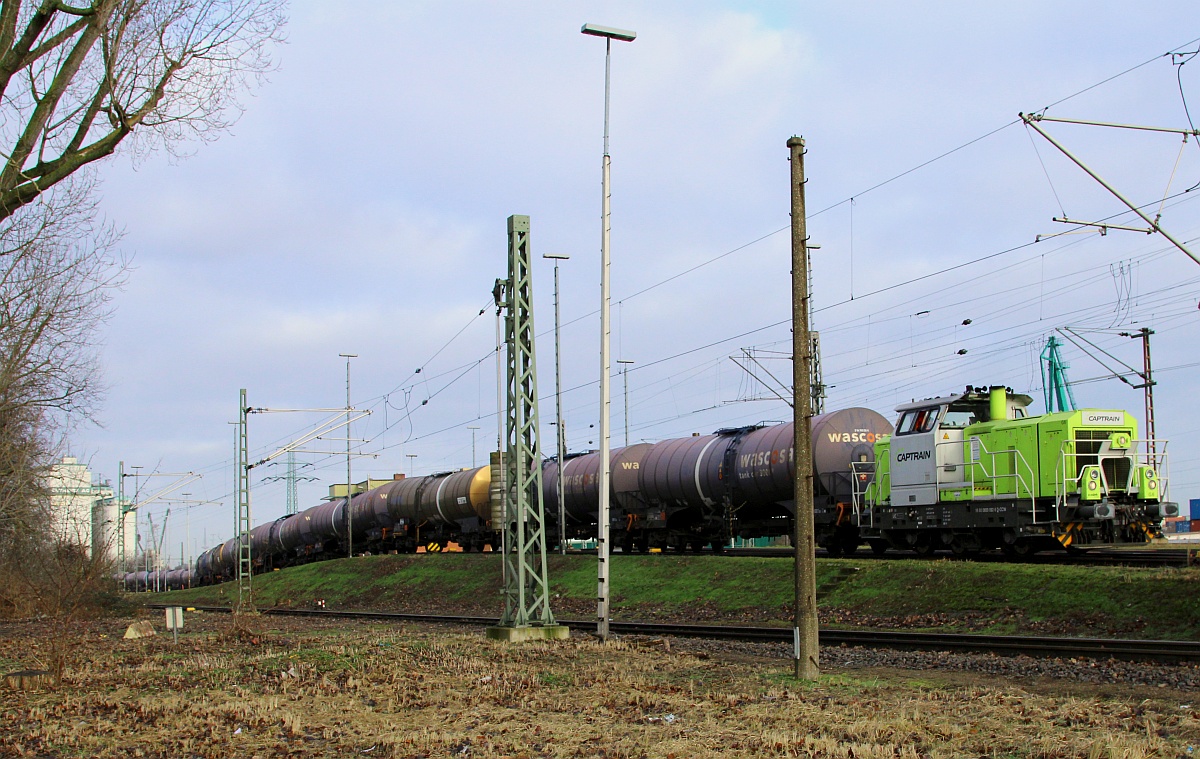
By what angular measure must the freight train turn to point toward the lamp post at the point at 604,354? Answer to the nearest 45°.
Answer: approximately 90° to its right

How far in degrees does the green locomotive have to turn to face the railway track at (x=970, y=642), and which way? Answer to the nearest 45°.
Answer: approximately 45° to its right

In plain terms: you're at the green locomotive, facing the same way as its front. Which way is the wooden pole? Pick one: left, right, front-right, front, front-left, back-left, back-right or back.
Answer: front-right

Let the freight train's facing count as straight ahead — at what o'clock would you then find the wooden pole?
The wooden pole is roughly at 2 o'clock from the freight train.

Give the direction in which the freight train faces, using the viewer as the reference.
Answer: facing the viewer and to the right of the viewer

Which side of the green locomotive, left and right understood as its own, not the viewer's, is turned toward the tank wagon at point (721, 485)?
back

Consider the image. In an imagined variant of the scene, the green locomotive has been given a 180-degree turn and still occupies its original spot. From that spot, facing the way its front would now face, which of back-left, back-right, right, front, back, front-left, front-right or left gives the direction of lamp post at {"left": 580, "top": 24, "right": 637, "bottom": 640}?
left

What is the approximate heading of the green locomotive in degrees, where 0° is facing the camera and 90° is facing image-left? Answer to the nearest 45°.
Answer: approximately 315°
